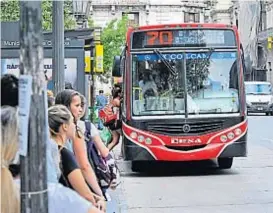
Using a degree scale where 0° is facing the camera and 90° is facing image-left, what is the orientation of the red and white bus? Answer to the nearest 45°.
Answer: approximately 0°

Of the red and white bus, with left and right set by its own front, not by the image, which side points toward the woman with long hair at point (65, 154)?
front

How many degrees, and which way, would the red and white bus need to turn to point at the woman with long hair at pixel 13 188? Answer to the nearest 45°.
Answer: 0° — it already faces them

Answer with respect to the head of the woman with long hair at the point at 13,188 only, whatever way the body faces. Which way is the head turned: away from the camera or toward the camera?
away from the camera

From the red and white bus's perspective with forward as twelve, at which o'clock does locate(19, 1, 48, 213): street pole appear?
The street pole is roughly at 12 o'clock from the red and white bus.
